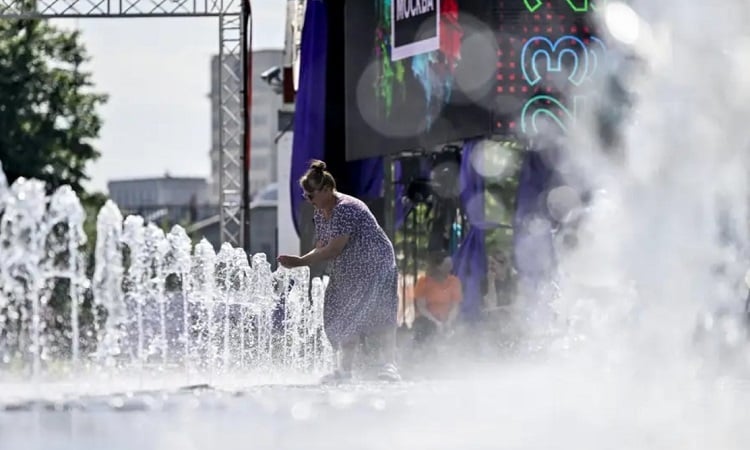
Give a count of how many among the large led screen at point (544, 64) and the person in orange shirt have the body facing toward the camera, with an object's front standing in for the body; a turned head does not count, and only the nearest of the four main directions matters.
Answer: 2

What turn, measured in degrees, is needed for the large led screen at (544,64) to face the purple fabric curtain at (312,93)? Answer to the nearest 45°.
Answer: approximately 135° to its right

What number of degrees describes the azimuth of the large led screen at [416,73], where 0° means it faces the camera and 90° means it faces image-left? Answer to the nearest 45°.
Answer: approximately 45°

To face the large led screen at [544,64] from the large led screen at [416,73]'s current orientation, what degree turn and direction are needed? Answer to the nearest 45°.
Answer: approximately 90° to its left

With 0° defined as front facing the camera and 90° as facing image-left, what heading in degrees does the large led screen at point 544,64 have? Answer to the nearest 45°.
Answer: approximately 0°

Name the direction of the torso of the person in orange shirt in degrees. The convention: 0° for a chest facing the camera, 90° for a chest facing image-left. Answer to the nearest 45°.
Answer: approximately 0°
